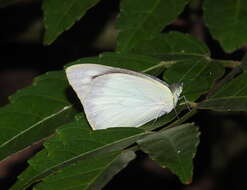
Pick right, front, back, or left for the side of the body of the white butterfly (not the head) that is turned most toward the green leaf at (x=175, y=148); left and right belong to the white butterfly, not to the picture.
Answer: front

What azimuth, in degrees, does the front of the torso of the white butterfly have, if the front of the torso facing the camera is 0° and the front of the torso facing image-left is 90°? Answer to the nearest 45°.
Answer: approximately 270°

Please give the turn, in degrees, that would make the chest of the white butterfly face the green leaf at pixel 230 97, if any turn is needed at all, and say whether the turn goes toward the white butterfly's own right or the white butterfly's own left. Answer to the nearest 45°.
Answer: approximately 45° to the white butterfly's own right

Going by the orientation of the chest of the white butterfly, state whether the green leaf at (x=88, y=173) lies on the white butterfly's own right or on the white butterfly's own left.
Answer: on the white butterfly's own right
